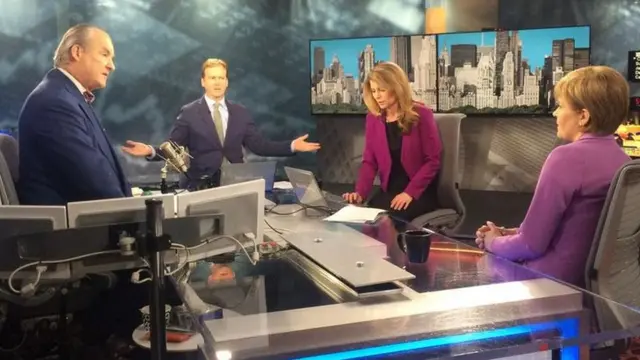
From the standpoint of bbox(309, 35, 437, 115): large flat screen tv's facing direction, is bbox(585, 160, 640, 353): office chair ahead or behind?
ahead

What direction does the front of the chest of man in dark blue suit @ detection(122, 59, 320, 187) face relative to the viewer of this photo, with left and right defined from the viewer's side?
facing the viewer

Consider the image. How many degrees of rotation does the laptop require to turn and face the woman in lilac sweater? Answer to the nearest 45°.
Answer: approximately 90° to its right

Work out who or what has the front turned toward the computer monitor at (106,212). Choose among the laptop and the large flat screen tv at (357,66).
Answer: the large flat screen tv

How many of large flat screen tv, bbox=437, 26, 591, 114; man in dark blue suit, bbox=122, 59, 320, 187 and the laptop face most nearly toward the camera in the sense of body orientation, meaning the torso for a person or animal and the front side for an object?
2

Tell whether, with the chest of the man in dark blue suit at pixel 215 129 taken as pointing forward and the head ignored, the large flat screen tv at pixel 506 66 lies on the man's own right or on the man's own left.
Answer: on the man's own left

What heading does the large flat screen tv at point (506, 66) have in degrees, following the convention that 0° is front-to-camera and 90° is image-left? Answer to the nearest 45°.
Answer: approximately 0°

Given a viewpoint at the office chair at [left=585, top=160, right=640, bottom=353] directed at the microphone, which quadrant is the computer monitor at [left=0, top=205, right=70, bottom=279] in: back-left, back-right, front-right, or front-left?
front-left

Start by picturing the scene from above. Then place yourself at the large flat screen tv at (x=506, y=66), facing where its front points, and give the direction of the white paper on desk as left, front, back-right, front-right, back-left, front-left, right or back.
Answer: front

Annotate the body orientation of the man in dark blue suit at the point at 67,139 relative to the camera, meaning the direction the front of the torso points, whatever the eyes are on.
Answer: to the viewer's right

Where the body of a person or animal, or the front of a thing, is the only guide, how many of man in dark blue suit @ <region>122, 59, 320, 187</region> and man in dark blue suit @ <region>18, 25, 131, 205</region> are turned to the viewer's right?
1

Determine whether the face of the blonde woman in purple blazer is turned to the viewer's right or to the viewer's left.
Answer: to the viewer's left

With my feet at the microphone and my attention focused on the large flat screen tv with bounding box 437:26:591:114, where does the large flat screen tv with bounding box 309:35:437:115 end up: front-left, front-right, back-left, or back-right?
front-left

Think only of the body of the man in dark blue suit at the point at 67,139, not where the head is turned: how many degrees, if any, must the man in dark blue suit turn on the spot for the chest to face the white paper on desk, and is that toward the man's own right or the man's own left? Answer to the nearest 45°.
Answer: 0° — they already face it

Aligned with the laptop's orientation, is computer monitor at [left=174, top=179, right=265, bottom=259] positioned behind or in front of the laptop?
behind

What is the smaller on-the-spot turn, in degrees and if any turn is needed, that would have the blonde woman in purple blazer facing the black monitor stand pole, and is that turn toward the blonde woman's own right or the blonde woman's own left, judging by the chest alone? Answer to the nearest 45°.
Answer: approximately 45° to the blonde woman's own left

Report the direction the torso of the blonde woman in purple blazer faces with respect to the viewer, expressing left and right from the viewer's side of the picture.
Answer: facing the viewer and to the left of the viewer

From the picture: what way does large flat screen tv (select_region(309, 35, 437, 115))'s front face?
toward the camera

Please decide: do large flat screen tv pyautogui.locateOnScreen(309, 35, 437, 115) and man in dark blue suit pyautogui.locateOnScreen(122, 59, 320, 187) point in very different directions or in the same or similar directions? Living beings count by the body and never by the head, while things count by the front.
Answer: same or similar directions

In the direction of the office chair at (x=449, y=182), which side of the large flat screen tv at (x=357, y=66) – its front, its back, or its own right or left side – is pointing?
front
